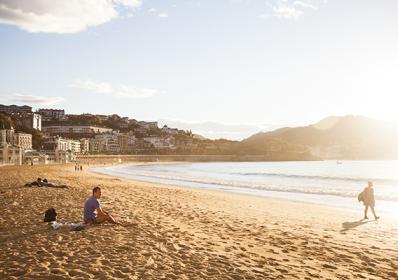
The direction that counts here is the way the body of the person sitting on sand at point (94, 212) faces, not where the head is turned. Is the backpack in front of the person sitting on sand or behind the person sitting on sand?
behind

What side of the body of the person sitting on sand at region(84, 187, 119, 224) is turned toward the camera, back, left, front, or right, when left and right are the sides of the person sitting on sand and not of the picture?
right
